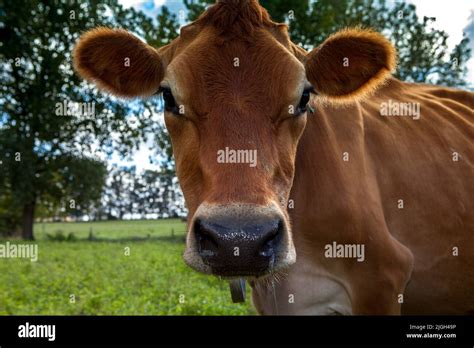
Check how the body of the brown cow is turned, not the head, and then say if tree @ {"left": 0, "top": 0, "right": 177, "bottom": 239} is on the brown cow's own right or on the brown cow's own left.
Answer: on the brown cow's own right

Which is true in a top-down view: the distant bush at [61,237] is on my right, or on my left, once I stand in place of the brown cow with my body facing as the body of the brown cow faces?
on my right

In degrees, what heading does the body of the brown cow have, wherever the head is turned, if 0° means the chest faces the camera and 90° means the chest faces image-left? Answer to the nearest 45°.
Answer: approximately 45°
